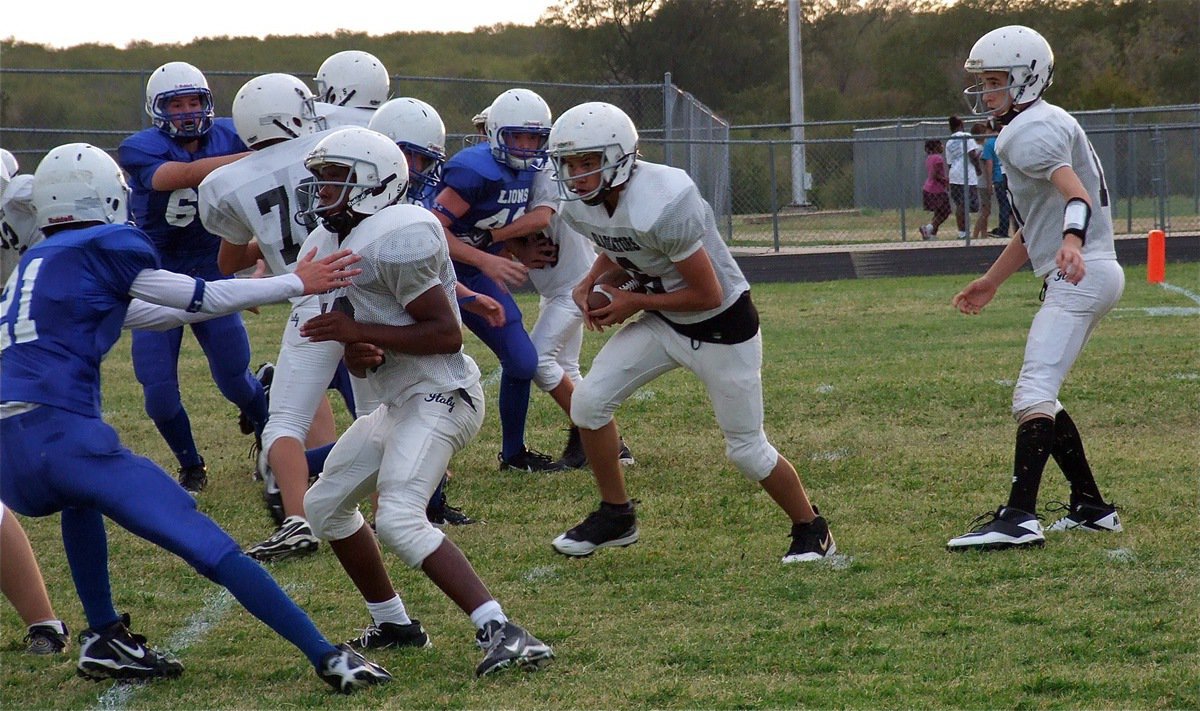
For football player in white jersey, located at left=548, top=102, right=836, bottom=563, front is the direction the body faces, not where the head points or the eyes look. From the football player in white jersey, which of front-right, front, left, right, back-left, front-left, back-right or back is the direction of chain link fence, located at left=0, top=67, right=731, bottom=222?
back-right

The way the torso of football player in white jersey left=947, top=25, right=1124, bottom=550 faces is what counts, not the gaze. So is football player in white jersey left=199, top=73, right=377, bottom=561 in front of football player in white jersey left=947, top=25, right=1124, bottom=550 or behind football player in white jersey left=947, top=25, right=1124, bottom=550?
in front

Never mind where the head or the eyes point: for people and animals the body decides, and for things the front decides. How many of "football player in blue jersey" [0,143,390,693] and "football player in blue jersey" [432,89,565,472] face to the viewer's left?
0

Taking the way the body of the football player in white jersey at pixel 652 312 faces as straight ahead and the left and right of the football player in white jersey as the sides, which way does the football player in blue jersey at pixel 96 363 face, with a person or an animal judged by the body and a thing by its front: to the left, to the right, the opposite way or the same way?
the opposite way

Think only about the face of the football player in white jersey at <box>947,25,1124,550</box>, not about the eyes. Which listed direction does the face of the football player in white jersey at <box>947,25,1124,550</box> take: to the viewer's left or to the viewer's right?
to the viewer's left

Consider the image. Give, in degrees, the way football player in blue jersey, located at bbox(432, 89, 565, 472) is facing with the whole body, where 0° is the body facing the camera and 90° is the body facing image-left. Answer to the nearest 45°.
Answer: approximately 315°

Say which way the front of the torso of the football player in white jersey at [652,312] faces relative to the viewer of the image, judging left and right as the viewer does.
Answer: facing the viewer and to the left of the viewer

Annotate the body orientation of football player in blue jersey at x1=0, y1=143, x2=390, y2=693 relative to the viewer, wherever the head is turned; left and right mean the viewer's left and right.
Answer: facing away from the viewer and to the right of the viewer

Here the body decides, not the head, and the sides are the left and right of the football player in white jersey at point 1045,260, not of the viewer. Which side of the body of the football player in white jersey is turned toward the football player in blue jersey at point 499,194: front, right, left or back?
front

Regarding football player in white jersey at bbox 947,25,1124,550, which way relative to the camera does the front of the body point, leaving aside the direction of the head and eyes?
to the viewer's left

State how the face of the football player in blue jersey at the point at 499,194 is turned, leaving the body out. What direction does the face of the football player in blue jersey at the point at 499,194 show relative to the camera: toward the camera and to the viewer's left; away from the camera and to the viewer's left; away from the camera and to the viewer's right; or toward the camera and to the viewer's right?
toward the camera and to the viewer's right
